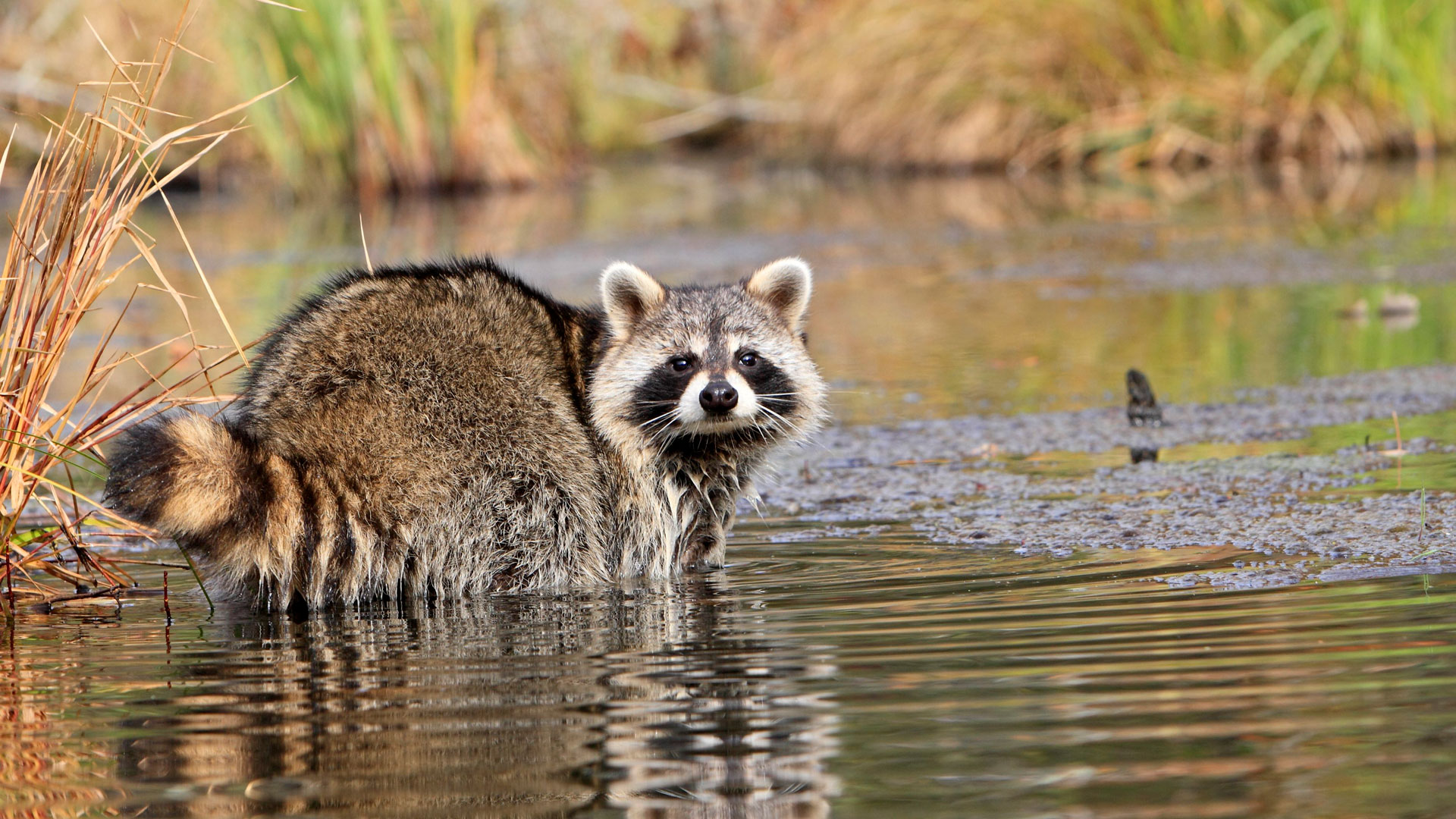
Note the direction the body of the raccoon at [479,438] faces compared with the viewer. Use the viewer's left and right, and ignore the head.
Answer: facing to the right of the viewer

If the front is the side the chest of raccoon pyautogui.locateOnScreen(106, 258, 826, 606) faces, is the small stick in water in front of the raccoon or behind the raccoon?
in front
